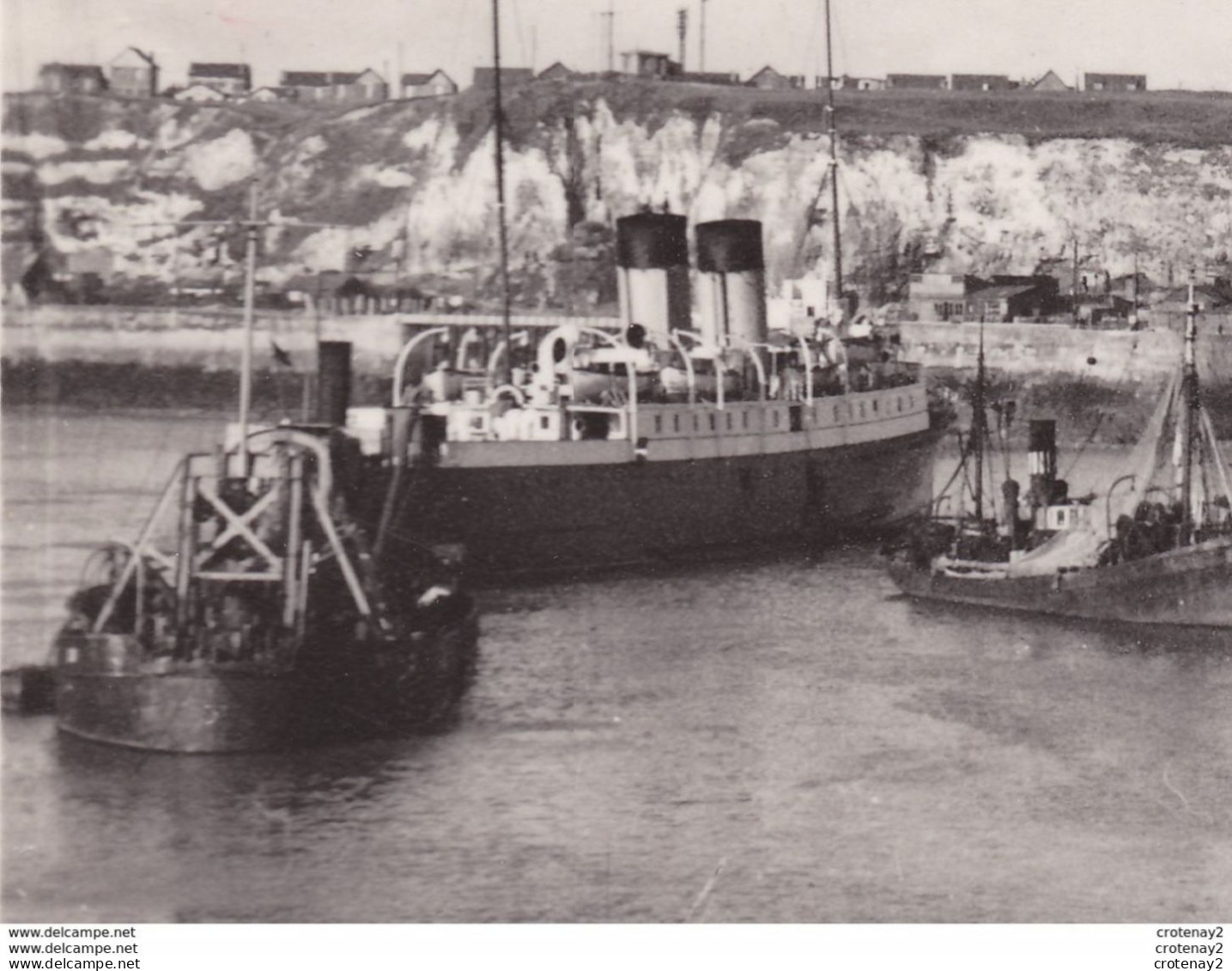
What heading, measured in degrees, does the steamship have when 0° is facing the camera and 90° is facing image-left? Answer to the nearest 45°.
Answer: approximately 225°

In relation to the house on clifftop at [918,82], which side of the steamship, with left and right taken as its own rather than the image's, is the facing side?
front

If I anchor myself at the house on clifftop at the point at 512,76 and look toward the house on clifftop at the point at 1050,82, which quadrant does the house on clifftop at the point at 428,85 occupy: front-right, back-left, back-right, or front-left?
back-right
